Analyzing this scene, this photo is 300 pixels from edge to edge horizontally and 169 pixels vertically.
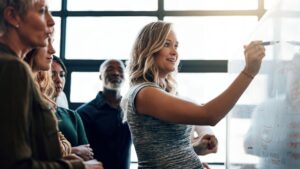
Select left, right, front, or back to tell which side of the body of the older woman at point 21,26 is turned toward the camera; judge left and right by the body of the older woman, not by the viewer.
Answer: right

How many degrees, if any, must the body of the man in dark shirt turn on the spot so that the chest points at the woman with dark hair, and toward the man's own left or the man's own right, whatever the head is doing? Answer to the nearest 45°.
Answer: approximately 90° to the man's own right

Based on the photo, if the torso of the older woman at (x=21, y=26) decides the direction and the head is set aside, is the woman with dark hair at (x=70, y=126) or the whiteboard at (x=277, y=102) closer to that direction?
the whiteboard

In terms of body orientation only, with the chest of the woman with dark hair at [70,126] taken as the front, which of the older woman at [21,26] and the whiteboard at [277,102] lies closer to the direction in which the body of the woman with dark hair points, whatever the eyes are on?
the whiteboard

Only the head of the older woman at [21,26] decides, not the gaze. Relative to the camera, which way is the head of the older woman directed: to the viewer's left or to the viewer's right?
to the viewer's right

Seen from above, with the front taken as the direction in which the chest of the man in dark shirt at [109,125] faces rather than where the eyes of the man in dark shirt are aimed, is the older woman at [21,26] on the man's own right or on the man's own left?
on the man's own right

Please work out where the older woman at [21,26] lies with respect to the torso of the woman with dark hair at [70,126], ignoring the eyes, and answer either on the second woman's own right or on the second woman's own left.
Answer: on the second woman's own right

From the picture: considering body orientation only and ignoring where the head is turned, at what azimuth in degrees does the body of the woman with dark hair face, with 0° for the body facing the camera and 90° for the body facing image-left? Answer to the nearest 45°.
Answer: approximately 315°
